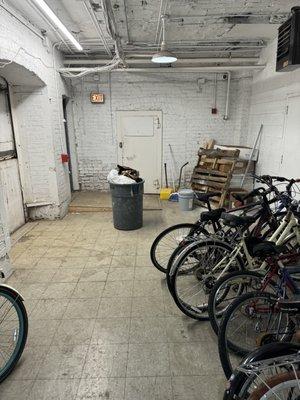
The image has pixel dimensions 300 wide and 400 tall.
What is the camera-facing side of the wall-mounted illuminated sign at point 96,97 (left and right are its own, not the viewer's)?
front

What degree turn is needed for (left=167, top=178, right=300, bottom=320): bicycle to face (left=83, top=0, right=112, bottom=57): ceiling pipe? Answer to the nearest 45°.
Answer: approximately 90° to its left

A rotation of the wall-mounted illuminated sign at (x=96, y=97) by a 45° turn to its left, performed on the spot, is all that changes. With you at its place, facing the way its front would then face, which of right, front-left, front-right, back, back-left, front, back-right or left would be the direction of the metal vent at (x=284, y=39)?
front

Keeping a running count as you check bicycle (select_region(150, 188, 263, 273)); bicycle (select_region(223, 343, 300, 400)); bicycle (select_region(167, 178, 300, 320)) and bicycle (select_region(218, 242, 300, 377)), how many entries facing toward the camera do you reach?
0

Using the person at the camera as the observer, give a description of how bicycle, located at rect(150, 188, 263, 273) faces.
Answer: facing away from the viewer and to the right of the viewer

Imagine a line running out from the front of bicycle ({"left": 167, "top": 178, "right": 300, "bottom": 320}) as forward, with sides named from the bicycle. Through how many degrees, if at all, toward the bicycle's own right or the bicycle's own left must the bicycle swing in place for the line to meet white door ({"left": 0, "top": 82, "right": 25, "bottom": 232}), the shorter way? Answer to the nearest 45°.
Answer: approximately 135° to the bicycle's own left

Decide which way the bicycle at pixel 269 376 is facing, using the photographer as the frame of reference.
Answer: facing away from the viewer and to the right of the viewer

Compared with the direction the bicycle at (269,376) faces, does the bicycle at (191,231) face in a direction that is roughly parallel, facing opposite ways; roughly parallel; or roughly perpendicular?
roughly parallel
